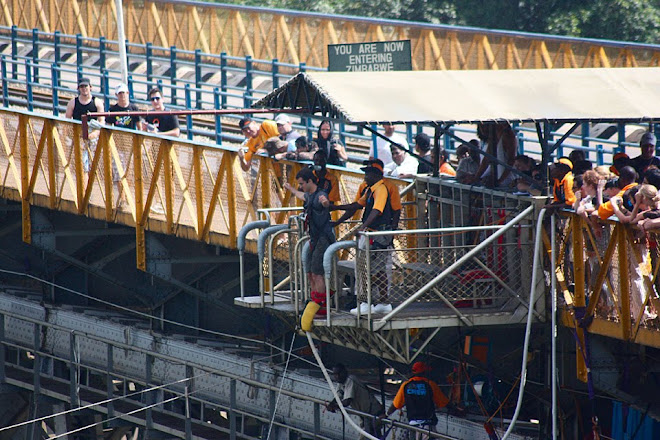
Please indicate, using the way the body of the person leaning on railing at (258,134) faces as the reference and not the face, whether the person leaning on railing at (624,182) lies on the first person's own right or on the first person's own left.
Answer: on the first person's own left

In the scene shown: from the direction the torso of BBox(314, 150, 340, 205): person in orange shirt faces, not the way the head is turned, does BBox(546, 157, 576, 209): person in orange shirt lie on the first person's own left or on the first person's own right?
on the first person's own left

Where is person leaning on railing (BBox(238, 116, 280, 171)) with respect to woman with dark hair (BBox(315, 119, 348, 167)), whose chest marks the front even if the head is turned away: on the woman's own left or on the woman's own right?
on the woman's own right

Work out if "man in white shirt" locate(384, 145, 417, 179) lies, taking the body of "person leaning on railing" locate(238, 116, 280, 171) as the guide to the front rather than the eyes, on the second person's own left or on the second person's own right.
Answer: on the second person's own left

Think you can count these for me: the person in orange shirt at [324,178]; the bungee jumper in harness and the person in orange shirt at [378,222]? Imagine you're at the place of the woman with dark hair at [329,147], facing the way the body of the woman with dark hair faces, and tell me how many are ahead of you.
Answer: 3

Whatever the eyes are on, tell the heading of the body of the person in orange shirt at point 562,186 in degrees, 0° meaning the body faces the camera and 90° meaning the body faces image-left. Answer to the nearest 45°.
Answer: approximately 45°

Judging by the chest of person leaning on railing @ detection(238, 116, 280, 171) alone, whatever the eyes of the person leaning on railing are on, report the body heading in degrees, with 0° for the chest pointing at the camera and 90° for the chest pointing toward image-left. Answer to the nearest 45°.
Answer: approximately 45°
